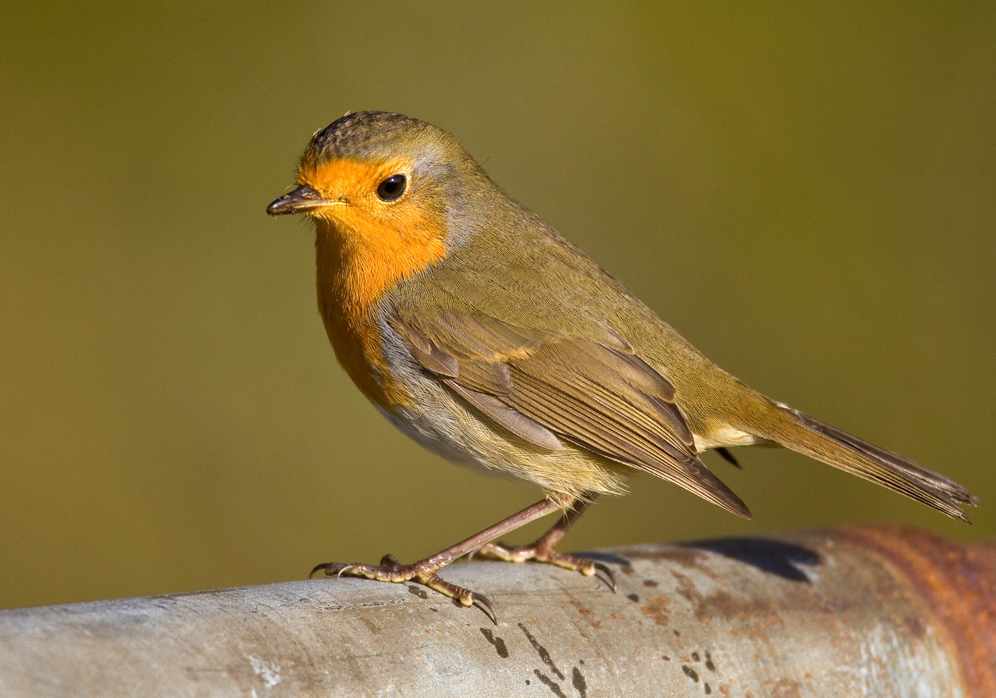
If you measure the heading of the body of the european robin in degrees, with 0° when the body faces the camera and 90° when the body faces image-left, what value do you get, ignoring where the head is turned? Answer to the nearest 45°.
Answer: approximately 90°
